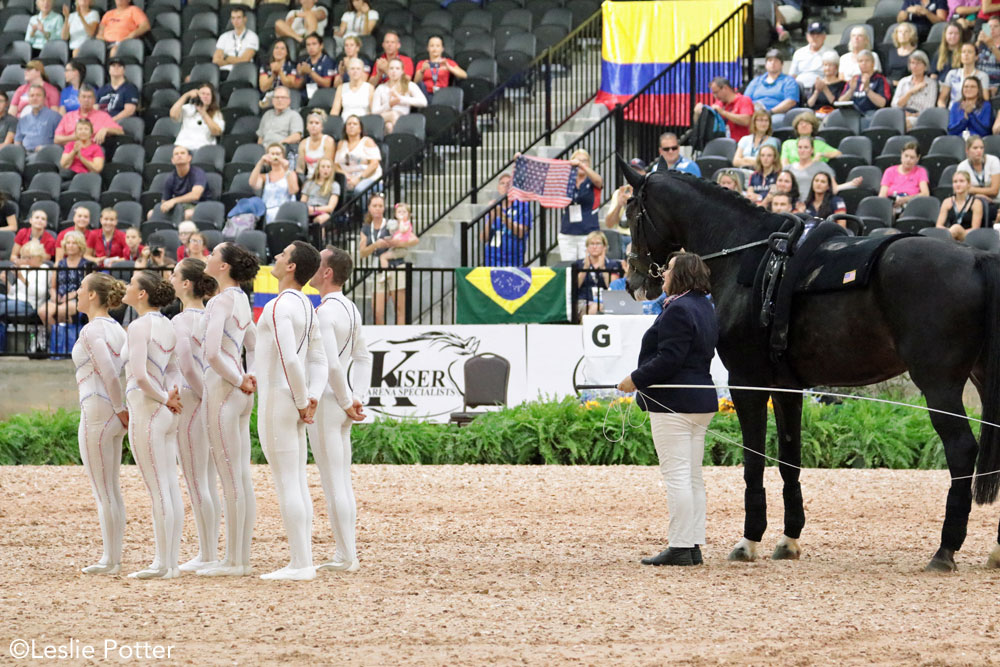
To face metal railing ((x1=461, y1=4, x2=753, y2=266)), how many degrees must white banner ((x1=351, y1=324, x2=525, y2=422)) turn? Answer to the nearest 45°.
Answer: approximately 135° to its left

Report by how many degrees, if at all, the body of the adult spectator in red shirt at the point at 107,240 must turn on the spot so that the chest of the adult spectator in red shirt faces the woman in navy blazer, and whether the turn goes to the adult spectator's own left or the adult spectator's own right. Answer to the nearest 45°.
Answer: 0° — they already face them

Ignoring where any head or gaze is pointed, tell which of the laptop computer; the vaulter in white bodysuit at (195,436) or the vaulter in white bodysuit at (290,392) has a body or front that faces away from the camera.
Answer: the laptop computer

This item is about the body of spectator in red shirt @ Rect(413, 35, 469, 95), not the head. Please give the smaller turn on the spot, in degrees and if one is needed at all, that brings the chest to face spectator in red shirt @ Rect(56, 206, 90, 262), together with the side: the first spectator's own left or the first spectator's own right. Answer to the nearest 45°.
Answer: approximately 45° to the first spectator's own right

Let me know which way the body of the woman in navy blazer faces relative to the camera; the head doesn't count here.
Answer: to the viewer's left

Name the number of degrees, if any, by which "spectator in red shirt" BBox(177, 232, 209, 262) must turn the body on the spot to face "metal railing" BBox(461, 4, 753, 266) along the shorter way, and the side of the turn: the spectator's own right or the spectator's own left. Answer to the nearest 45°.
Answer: approximately 90° to the spectator's own left

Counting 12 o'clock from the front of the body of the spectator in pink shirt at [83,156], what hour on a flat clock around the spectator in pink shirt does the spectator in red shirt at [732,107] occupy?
The spectator in red shirt is roughly at 10 o'clock from the spectator in pink shirt.

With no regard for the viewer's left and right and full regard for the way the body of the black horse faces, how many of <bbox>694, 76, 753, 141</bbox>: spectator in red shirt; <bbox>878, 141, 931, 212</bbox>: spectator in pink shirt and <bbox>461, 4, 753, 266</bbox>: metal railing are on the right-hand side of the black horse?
3

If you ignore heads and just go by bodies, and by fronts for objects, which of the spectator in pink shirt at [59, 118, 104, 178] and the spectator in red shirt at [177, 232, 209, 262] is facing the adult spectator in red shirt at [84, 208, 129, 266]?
the spectator in pink shirt

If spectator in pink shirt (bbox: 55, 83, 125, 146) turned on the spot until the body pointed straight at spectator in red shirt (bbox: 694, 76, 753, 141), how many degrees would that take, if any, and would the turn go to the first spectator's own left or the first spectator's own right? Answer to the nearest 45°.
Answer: approximately 45° to the first spectator's own left

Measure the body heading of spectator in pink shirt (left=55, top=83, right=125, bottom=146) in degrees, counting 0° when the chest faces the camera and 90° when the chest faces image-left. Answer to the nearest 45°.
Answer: approximately 0°

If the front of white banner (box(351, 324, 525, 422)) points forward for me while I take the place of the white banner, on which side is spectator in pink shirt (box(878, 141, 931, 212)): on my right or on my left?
on my left
